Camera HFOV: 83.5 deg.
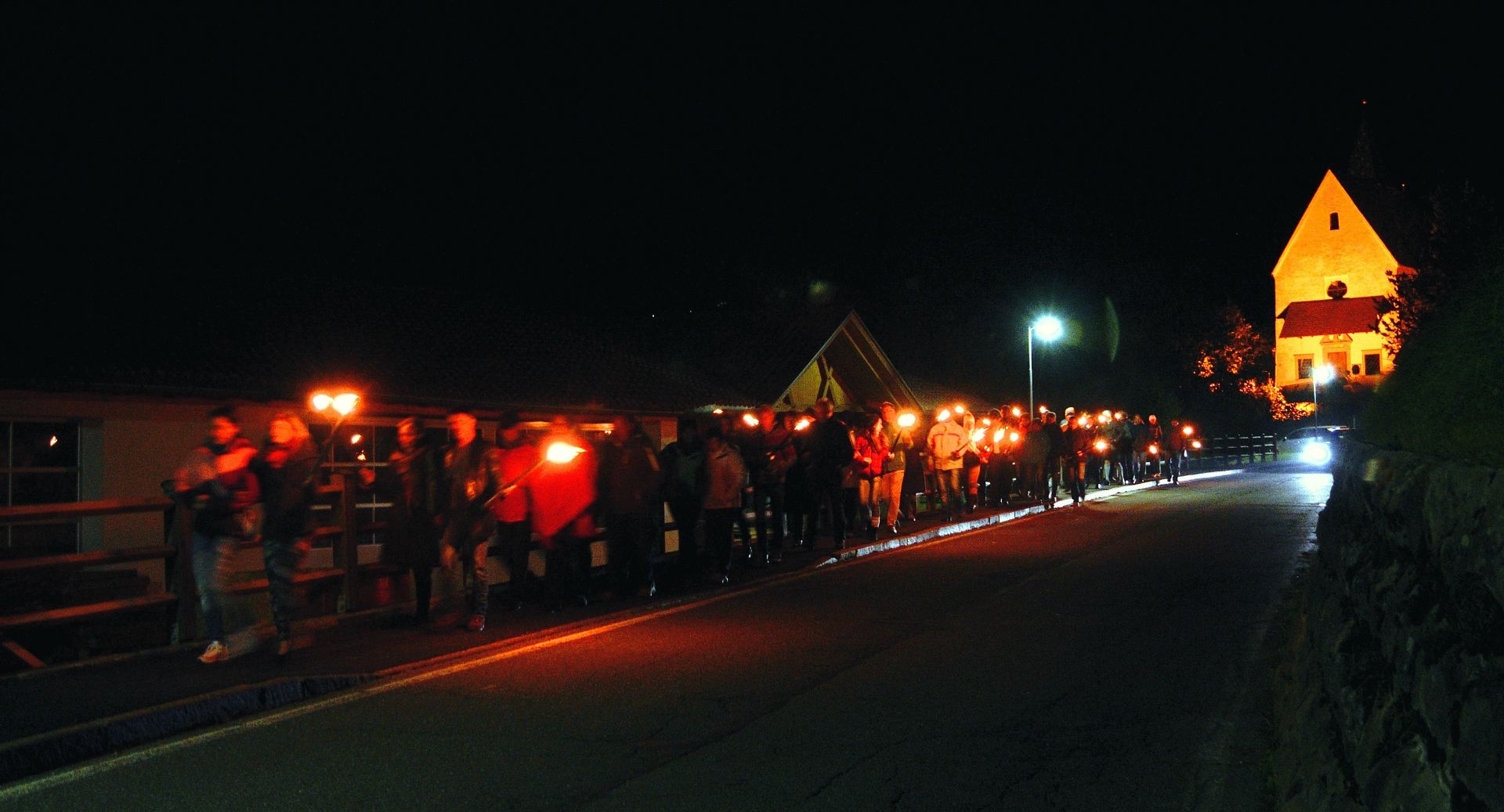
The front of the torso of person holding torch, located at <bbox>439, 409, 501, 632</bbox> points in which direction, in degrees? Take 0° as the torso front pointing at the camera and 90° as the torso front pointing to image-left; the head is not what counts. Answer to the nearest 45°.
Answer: approximately 45°

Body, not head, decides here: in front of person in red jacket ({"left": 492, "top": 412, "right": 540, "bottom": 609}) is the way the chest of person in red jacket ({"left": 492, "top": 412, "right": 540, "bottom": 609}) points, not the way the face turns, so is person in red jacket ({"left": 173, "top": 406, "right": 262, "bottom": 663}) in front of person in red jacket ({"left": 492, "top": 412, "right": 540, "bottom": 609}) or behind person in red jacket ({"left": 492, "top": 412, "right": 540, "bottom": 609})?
in front

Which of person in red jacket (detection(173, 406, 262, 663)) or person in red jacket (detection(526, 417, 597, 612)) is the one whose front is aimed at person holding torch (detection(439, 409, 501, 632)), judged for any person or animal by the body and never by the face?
person in red jacket (detection(526, 417, 597, 612))

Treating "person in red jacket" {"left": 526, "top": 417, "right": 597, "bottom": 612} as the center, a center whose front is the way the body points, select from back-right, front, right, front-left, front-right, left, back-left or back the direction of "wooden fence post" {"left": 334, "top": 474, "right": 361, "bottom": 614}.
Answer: front-right

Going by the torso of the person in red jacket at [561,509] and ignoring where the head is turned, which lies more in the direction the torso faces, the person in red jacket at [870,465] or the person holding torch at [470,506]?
the person holding torch

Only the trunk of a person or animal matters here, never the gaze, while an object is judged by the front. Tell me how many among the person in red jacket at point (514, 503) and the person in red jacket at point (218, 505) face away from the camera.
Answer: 0

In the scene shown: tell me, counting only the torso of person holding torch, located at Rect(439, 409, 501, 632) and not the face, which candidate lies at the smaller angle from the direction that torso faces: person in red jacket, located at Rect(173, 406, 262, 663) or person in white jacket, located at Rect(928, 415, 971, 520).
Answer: the person in red jacket

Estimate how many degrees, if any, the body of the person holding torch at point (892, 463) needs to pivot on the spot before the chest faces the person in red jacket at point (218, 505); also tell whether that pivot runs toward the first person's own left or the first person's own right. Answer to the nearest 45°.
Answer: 0° — they already face them

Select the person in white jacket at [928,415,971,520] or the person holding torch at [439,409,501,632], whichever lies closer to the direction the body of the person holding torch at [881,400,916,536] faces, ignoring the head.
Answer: the person holding torch

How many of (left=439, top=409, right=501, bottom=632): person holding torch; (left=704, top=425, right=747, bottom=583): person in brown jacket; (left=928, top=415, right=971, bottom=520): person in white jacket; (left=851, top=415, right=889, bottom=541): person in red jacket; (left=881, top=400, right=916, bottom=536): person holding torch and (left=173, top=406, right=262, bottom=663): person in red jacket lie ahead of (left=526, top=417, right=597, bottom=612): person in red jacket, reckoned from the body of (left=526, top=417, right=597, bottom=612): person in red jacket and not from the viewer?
2

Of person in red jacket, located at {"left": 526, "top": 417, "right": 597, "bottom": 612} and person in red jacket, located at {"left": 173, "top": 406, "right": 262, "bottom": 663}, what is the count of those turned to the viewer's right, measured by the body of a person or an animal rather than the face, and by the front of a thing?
0

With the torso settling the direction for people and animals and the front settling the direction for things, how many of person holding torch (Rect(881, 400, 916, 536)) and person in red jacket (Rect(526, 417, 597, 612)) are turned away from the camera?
0
